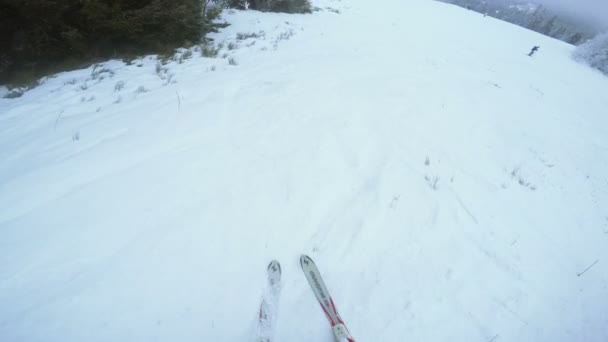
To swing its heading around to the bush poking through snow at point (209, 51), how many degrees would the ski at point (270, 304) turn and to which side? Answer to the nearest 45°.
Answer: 0° — it already faces it

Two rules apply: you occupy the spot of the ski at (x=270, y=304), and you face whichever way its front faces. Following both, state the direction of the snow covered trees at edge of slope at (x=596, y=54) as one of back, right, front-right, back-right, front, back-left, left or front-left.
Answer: front-right

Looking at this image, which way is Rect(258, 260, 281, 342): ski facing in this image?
away from the camera

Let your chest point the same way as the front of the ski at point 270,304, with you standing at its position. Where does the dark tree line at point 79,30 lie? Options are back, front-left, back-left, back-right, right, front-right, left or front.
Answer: front-left
